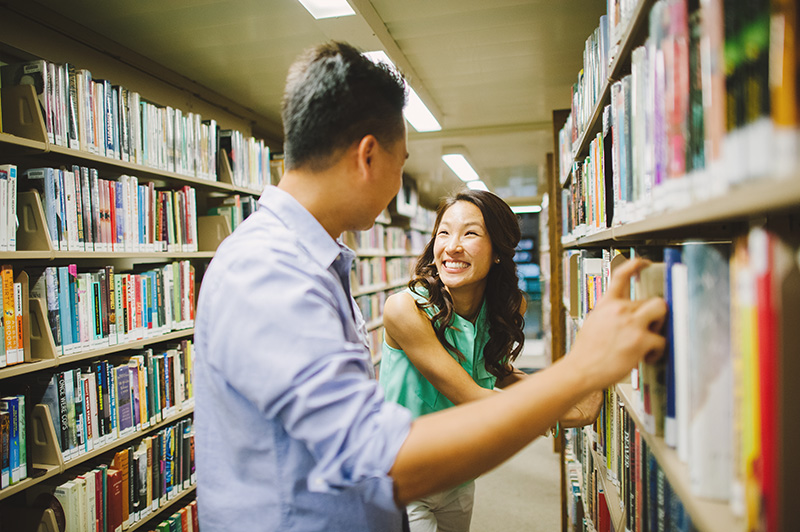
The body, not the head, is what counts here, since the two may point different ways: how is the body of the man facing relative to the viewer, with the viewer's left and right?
facing away from the viewer and to the right of the viewer

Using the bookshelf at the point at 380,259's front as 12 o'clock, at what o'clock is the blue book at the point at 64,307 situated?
The blue book is roughly at 2 o'clock from the bookshelf.

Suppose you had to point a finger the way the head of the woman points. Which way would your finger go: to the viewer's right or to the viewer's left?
to the viewer's left

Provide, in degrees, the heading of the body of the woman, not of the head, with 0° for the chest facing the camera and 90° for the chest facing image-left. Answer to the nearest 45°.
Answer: approximately 315°

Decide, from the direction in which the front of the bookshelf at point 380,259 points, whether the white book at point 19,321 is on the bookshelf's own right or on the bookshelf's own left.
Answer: on the bookshelf's own right

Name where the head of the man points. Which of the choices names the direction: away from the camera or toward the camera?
away from the camera

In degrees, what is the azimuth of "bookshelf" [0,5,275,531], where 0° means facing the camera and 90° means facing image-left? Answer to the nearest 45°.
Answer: approximately 315°
